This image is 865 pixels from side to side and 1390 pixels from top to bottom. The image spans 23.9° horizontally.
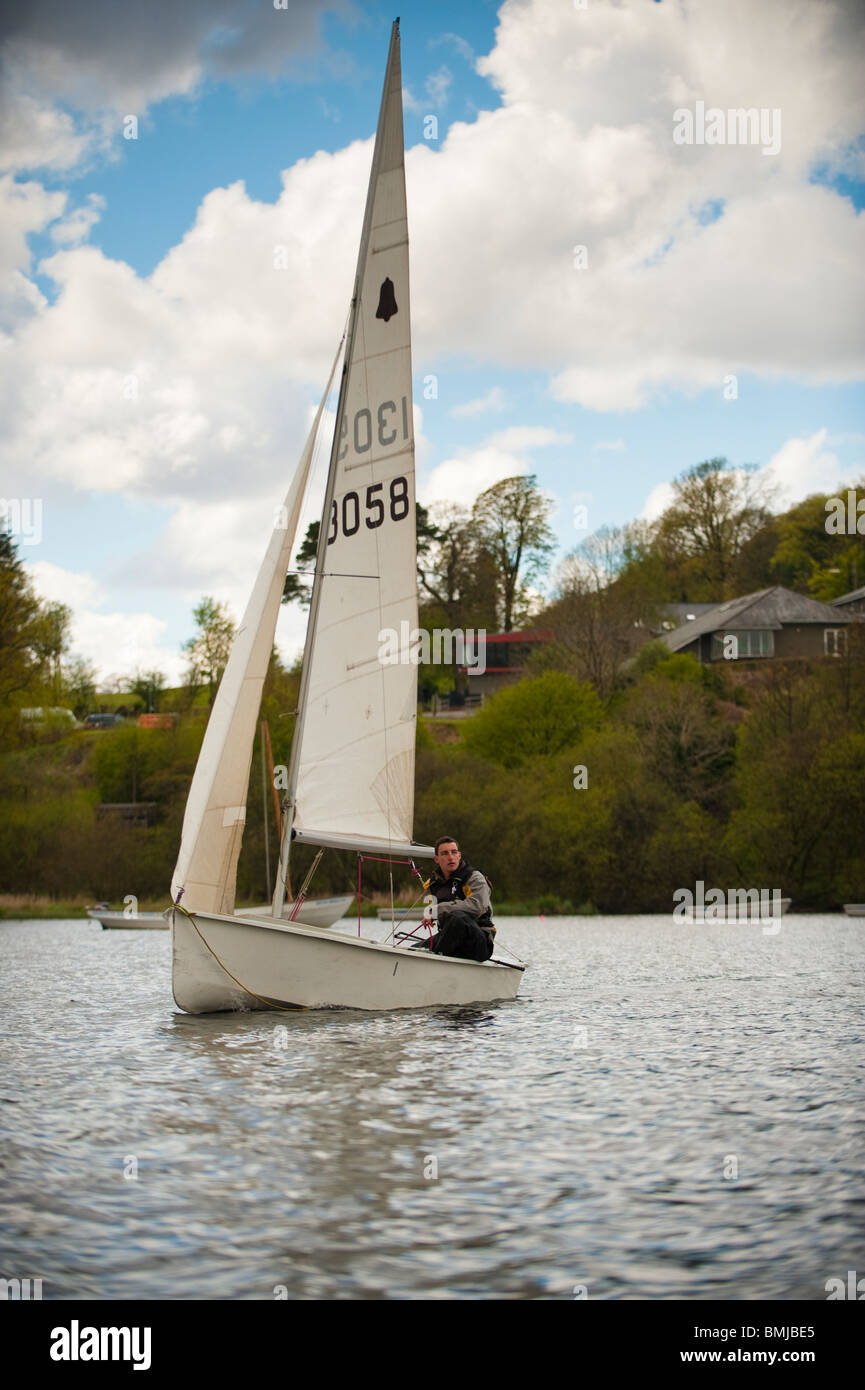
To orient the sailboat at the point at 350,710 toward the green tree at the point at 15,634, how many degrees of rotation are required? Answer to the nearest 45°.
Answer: approximately 135° to its right

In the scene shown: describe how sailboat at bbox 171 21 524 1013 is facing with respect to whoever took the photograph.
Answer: facing the viewer and to the left of the viewer

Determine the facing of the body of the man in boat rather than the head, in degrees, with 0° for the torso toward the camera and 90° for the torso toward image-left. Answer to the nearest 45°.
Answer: approximately 45°

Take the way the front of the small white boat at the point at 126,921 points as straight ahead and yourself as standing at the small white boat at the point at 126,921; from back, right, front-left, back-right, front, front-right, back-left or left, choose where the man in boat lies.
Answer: left

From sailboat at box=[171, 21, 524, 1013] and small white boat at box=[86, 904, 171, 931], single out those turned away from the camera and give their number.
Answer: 0

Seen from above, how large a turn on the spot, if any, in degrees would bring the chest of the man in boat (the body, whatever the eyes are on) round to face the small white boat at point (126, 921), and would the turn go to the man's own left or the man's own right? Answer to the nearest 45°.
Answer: approximately 135° to the man's own right

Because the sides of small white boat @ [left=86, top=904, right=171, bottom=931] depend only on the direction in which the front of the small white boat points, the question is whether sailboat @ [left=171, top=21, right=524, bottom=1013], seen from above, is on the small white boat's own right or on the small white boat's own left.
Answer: on the small white boat's own left
